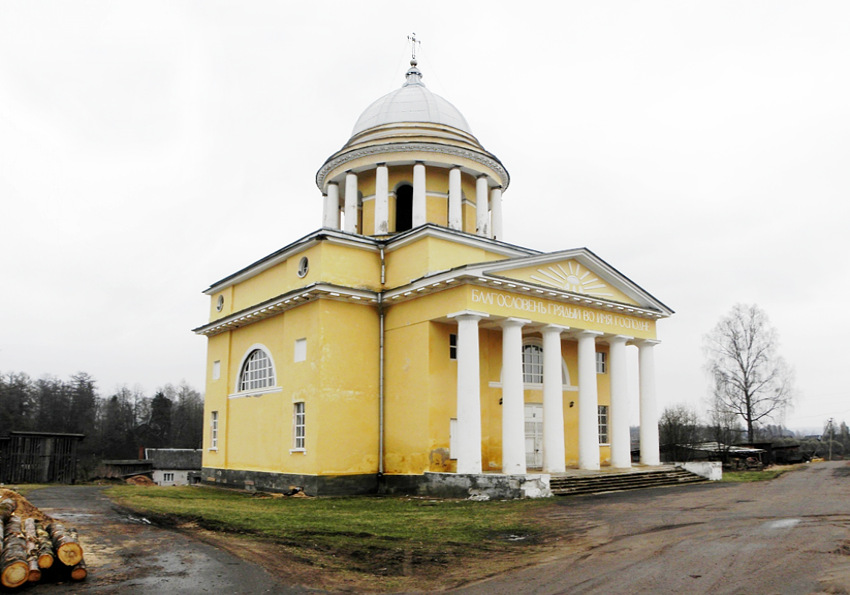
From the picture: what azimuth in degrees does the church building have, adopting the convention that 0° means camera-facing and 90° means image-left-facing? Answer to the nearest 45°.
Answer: approximately 315°

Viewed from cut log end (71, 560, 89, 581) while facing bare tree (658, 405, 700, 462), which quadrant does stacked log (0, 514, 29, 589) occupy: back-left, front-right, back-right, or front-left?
back-left

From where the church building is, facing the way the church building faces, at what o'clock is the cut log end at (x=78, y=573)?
The cut log end is roughly at 2 o'clock from the church building.

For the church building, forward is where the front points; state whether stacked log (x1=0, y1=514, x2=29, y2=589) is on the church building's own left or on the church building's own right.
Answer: on the church building's own right

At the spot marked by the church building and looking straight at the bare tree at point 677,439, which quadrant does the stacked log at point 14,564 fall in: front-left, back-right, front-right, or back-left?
back-right

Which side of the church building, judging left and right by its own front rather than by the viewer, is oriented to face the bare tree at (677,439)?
left
